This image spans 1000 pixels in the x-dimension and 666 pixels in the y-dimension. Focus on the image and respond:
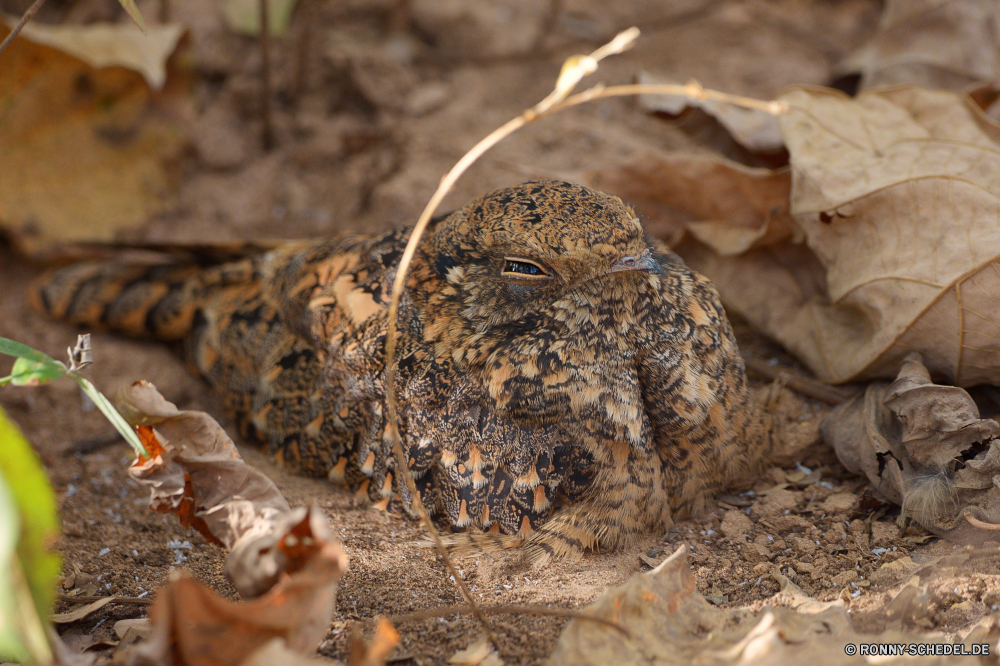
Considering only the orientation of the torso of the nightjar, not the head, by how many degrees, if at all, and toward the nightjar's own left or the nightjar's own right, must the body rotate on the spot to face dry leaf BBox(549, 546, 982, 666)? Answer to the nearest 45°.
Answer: approximately 45° to the nightjar's own right

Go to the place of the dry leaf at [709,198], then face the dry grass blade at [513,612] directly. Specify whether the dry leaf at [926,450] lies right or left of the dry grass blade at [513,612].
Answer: left

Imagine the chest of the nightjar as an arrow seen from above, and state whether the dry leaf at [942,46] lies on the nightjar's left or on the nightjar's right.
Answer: on the nightjar's left

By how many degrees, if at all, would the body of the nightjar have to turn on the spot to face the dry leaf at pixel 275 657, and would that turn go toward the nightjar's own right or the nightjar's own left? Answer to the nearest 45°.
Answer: approximately 90° to the nightjar's own right

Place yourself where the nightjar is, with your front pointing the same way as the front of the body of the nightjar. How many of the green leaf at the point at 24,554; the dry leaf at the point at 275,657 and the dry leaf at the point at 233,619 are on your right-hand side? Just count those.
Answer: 3

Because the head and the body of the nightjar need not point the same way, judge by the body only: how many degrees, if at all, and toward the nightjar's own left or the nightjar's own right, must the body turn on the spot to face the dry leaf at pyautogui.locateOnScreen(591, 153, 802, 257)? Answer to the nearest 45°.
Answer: approximately 90° to the nightjar's own left

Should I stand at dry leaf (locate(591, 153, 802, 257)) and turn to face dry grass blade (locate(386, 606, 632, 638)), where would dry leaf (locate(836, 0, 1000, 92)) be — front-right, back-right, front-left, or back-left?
back-left

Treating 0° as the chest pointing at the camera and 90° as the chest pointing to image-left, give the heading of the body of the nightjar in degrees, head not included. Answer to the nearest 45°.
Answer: approximately 315°

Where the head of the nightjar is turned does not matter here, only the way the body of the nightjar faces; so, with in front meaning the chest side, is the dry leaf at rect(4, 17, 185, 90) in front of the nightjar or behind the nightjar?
behind

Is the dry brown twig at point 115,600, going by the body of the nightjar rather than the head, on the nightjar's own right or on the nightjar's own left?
on the nightjar's own right
